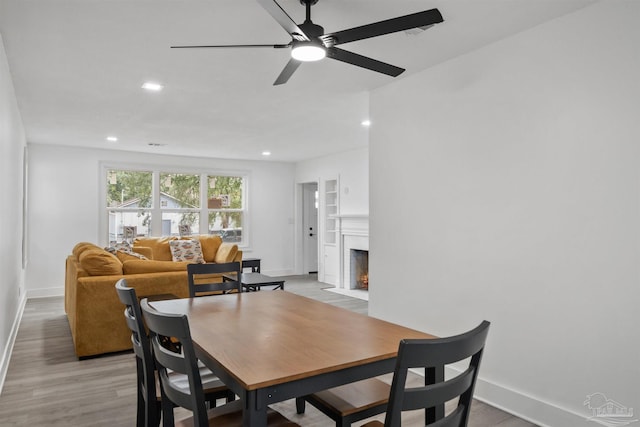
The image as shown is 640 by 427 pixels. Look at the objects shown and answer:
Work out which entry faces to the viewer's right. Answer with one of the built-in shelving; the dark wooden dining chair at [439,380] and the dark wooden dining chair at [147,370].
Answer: the dark wooden dining chair at [147,370]

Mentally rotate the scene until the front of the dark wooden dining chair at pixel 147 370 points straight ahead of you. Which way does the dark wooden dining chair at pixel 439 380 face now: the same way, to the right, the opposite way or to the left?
to the left

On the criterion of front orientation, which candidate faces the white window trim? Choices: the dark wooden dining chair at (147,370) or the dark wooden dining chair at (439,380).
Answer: the dark wooden dining chair at (439,380)

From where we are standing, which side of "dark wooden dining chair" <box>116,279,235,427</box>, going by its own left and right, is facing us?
right

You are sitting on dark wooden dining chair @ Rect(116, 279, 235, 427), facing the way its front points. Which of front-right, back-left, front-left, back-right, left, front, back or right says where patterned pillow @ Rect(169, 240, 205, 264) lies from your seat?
left

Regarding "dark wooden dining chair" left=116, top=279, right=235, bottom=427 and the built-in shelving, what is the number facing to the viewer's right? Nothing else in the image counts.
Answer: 1

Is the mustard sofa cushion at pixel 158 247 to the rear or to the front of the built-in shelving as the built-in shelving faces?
to the front

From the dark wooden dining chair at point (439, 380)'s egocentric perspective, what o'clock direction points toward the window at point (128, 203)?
The window is roughly at 12 o'clock from the dark wooden dining chair.

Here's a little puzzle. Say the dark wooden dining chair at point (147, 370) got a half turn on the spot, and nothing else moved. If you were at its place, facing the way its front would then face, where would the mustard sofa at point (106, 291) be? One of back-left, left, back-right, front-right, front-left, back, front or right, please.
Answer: right

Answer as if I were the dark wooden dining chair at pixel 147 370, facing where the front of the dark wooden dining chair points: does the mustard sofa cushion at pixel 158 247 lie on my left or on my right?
on my left

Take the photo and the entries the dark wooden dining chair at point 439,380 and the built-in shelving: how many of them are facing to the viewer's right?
0

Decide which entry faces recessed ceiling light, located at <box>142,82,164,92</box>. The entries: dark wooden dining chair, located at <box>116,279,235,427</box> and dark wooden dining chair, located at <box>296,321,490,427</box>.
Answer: dark wooden dining chair, located at <box>296,321,490,427</box>

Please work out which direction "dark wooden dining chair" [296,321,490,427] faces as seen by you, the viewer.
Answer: facing away from the viewer and to the left of the viewer

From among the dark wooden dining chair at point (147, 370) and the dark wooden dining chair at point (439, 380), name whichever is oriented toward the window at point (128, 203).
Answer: the dark wooden dining chair at point (439, 380)

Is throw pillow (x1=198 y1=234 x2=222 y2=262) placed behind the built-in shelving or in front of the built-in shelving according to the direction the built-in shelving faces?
in front

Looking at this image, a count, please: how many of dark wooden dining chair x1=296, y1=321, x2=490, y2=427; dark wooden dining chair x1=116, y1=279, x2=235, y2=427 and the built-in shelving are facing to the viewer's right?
1

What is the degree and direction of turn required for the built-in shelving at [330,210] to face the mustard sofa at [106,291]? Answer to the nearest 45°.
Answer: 0° — it already faces it
